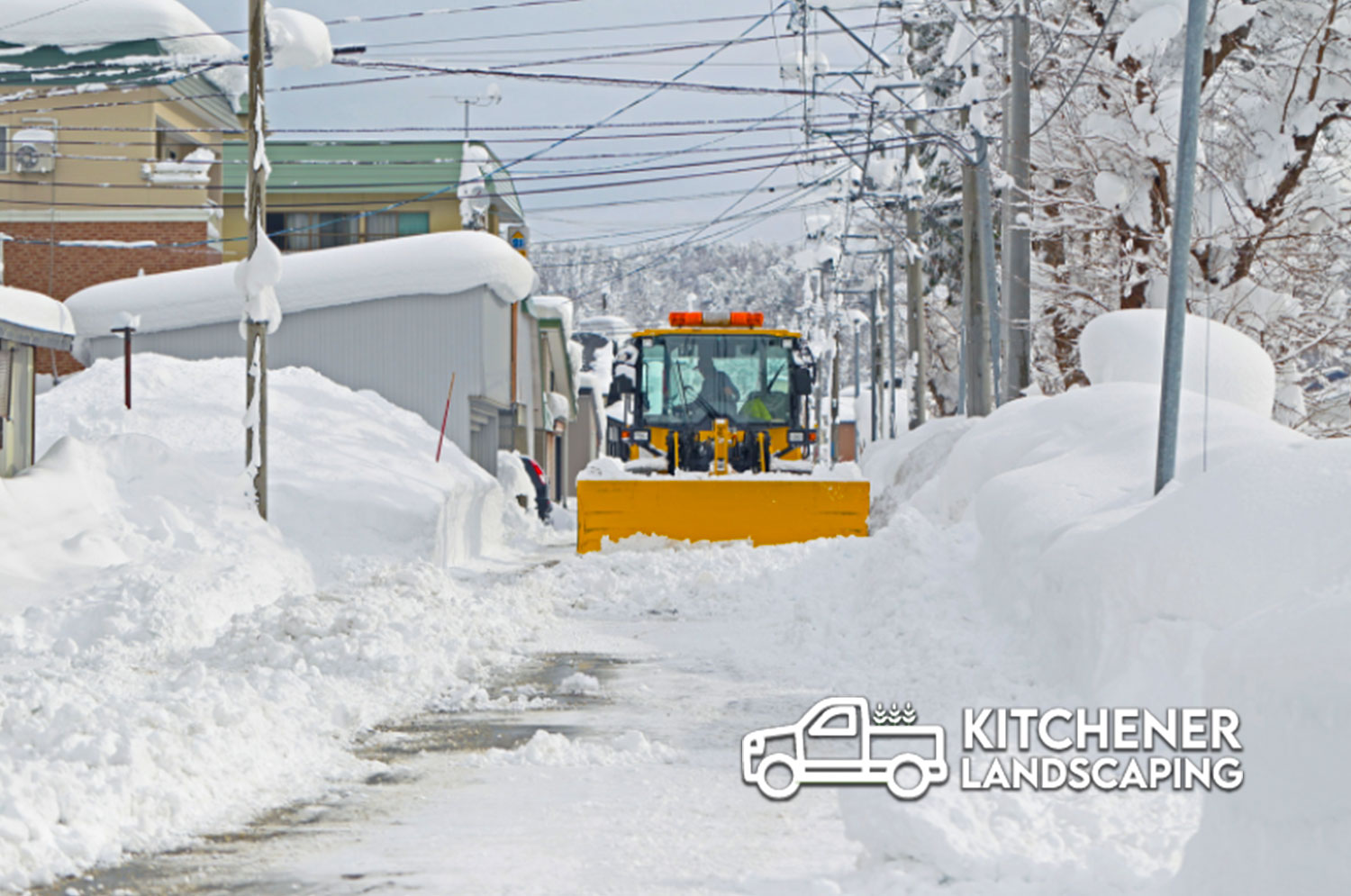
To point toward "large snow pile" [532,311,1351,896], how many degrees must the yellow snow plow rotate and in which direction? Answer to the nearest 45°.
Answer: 0° — it already faces it

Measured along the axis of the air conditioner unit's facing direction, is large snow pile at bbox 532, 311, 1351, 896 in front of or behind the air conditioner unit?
in front

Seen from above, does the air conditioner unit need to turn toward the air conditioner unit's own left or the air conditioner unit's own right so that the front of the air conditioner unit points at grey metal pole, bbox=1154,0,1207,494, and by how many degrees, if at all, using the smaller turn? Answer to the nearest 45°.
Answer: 0° — it already faces it

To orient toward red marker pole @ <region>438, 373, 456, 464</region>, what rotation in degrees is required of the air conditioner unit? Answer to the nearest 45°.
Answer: approximately 45° to its left

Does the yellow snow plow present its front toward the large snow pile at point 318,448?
no

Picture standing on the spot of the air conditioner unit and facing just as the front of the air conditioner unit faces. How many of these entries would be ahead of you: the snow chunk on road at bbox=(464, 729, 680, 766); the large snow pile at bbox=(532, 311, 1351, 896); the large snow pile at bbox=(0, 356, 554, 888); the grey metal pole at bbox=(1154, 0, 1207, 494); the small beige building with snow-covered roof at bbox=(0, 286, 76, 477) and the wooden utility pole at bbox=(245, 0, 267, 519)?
6

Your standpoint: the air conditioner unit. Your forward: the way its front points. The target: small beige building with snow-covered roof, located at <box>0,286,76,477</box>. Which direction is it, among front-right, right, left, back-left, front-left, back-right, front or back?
front

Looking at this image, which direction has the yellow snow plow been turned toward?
toward the camera

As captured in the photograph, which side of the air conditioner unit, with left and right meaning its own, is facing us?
front

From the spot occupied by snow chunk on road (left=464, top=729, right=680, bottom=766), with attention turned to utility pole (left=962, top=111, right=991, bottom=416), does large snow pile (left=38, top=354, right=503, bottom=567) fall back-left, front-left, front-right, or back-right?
front-left

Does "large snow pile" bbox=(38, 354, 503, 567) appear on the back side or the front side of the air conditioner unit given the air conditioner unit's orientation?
on the front side

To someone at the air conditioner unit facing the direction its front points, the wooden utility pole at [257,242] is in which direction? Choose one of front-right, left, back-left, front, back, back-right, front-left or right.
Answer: front

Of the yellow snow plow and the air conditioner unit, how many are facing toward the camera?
2

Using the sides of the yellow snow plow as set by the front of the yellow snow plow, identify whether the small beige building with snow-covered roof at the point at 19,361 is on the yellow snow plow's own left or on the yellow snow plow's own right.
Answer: on the yellow snow plow's own right

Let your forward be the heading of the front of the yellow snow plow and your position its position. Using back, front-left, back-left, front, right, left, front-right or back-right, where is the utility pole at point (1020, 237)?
left

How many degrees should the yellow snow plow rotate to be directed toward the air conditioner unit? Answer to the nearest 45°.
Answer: approximately 135° to its right

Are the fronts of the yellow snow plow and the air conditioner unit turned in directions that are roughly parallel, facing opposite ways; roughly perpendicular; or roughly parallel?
roughly parallel
